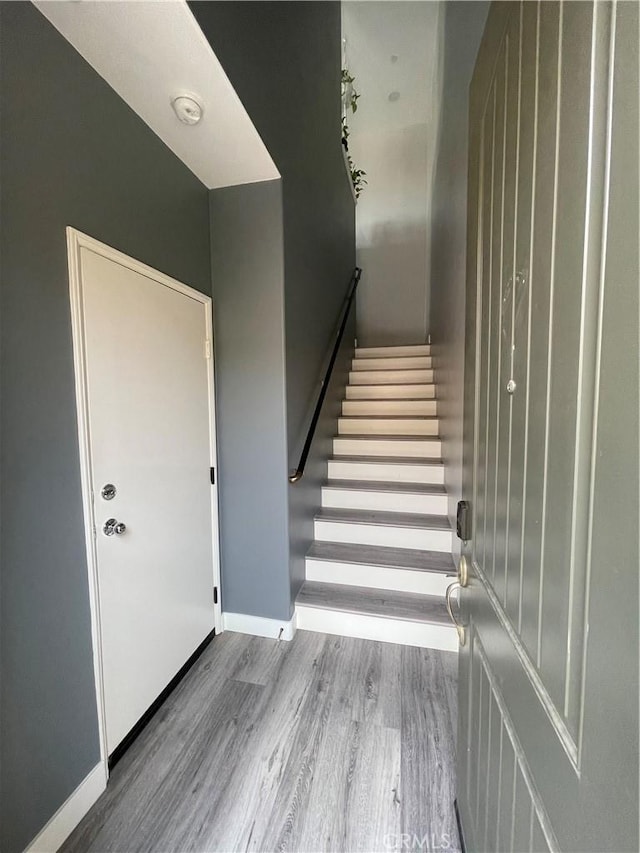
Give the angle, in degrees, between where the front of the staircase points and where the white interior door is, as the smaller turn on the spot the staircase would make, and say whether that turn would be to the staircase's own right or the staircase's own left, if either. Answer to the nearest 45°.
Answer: approximately 45° to the staircase's own right

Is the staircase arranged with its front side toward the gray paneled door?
yes

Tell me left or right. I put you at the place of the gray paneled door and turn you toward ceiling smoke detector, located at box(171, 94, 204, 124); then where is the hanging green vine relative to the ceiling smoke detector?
right

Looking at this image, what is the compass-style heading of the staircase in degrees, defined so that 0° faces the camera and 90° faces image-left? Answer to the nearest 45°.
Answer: approximately 0°

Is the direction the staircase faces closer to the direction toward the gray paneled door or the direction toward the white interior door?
the gray paneled door

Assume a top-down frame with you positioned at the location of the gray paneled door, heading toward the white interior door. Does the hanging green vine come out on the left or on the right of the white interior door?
right
